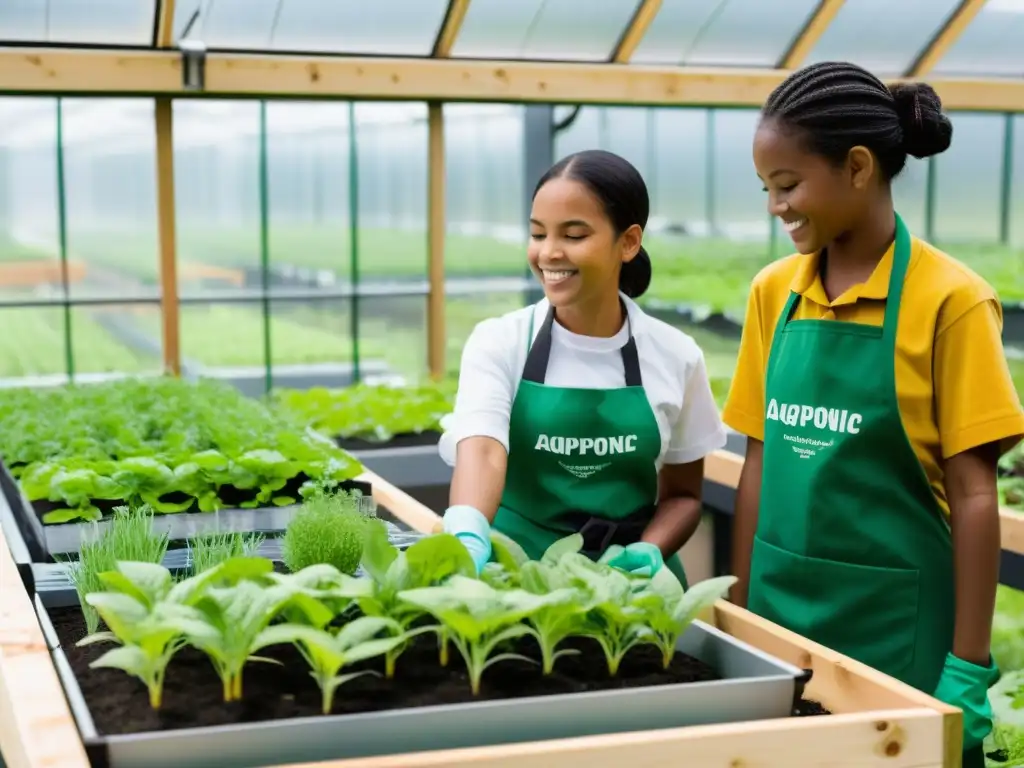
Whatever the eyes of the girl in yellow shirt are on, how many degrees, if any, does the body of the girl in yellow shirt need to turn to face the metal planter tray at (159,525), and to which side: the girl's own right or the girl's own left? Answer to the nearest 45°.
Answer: approximately 45° to the girl's own right

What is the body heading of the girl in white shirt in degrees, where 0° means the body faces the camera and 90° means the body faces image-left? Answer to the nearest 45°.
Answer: approximately 0°

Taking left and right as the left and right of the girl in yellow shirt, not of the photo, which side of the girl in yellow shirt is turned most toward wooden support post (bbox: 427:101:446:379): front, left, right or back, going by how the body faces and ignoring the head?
right

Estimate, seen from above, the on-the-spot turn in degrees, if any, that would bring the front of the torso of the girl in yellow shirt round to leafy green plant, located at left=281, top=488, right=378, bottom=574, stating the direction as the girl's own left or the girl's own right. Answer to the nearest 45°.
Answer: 0° — they already face it

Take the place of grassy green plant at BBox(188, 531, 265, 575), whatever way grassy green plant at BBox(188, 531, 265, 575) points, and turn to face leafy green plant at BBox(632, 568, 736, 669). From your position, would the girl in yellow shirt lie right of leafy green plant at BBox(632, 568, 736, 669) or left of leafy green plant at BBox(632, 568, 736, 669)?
left

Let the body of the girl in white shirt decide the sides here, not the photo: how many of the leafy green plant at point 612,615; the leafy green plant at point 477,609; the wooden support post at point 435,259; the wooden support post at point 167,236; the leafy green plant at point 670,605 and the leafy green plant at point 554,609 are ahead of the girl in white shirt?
4

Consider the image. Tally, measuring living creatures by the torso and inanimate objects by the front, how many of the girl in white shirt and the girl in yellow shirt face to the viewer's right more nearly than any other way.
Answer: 0

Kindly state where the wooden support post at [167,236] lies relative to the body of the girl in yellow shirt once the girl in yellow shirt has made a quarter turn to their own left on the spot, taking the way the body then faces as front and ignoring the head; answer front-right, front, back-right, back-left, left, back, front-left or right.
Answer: back

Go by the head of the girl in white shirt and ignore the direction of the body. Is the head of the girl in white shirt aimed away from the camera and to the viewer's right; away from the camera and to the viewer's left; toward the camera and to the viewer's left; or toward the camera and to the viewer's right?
toward the camera and to the viewer's left

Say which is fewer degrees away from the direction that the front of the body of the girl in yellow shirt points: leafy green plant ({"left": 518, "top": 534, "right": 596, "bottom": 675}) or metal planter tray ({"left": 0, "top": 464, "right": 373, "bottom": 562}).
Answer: the leafy green plant

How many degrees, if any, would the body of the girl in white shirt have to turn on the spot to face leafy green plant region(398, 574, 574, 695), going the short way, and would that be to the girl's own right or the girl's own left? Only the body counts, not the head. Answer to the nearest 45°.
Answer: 0° — they already face it

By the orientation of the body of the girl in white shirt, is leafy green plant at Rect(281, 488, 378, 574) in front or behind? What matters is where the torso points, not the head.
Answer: in front

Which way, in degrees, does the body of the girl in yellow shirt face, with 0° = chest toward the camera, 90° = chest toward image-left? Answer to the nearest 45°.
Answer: approximately 45°

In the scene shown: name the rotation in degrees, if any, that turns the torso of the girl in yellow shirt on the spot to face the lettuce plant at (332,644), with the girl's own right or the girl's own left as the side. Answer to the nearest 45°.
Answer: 0° — they already face it

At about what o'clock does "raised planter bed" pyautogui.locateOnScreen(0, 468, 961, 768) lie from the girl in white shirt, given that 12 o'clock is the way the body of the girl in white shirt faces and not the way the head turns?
The raised planter bed is roughly at 12 o'clock from the girl in white shirt.
